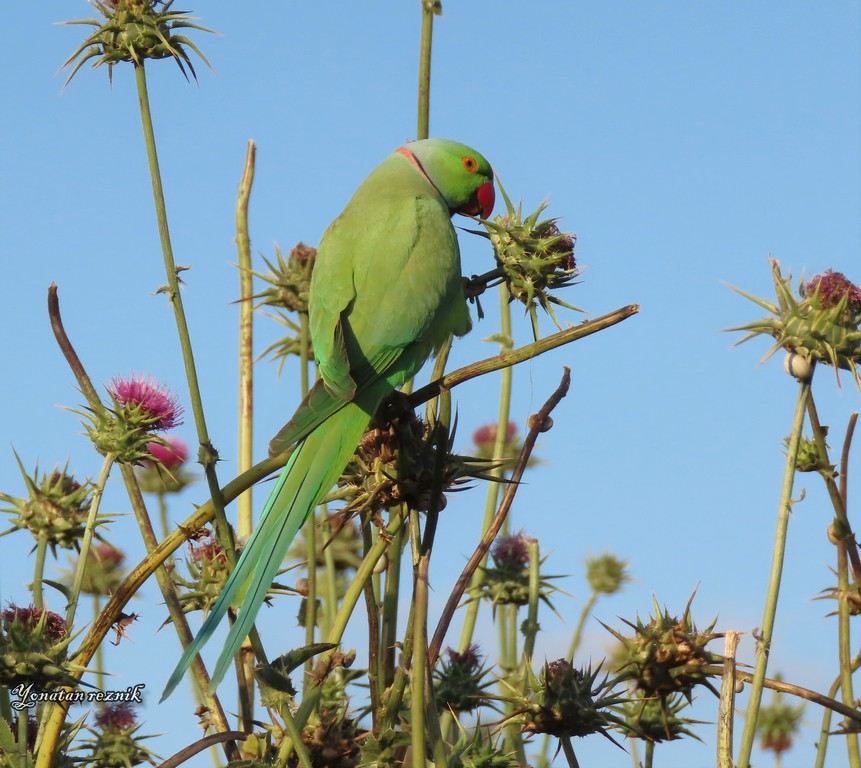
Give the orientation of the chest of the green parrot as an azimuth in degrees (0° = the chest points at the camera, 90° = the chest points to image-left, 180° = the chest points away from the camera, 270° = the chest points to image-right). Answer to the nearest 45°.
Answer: approximately 225°
